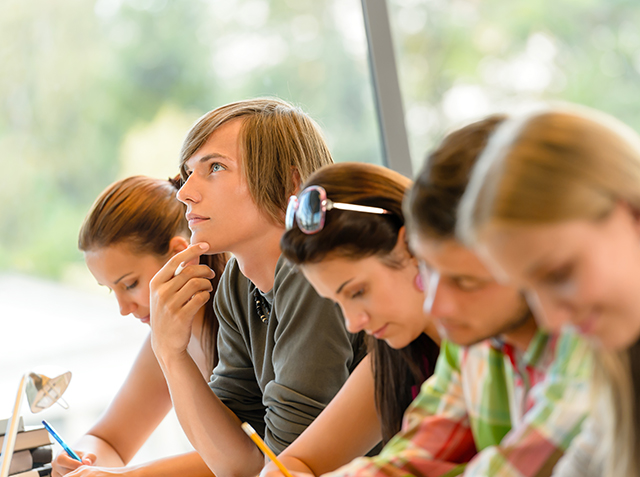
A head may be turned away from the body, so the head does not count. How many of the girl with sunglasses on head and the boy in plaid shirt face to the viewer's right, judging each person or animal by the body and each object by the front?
0

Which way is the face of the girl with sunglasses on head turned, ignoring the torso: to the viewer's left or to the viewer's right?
to the viewer's left

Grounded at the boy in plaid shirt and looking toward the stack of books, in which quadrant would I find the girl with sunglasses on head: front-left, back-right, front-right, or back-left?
front-right

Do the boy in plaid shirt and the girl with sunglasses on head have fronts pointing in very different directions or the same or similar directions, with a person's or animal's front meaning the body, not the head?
same or similar directions

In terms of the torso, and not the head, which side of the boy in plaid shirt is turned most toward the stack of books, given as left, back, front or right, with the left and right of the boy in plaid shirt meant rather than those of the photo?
right

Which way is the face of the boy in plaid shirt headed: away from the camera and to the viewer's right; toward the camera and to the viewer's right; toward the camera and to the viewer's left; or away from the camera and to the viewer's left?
toward the camera and to the viewer's left

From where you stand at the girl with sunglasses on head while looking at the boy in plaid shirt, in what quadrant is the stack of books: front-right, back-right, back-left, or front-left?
back-right

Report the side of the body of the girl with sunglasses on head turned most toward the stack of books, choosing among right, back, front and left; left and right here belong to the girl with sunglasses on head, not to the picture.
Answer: right

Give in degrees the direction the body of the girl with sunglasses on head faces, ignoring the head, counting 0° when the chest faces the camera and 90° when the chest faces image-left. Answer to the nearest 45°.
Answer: approximately 45°

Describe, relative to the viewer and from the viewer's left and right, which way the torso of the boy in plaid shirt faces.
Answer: facing the viewer and to the left of the viewer
